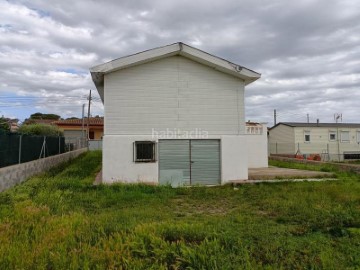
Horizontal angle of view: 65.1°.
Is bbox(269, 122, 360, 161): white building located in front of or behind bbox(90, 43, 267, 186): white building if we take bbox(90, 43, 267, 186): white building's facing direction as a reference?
behind

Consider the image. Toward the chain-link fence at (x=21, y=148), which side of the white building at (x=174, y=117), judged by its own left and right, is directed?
right

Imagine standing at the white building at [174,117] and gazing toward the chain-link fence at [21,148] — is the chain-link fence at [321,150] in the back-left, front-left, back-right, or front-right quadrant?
back-right

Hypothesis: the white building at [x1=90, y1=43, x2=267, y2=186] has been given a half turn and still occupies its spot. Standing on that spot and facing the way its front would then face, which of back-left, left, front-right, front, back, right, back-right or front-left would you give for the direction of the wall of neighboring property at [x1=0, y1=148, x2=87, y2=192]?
left

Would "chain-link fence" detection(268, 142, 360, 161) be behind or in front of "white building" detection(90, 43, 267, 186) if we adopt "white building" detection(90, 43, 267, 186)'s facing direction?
behind

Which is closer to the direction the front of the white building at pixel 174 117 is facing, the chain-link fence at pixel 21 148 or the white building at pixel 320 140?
the chain-link fence

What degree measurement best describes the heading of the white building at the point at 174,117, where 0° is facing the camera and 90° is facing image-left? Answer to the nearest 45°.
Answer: approximately 0°
